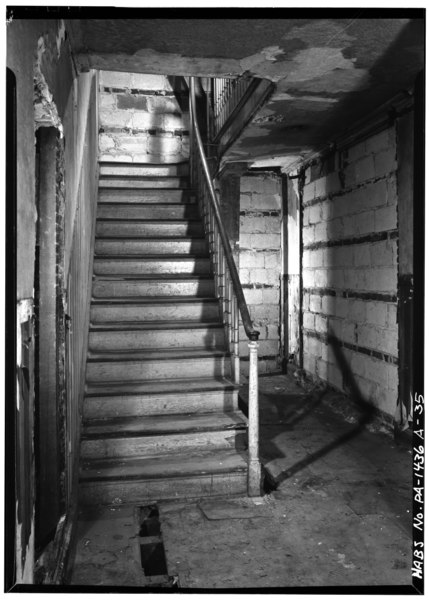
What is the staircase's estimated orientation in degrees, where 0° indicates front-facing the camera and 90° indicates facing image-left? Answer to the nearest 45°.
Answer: approximately 0°
